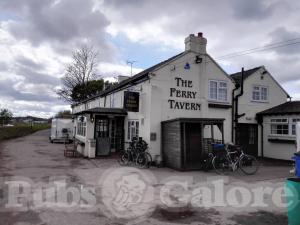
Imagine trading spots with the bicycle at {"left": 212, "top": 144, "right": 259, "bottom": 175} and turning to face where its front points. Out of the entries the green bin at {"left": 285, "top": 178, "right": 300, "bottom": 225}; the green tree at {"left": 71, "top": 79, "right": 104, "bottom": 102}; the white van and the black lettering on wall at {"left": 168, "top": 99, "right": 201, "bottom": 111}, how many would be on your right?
1

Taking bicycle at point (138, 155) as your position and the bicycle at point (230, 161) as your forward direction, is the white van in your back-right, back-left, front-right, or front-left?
back-left

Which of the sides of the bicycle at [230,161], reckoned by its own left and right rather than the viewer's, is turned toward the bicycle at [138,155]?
back

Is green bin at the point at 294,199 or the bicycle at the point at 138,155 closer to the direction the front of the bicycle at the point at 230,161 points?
the green bin

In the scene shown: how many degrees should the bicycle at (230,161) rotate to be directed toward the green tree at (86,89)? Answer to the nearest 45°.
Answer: approximately 135° to its left

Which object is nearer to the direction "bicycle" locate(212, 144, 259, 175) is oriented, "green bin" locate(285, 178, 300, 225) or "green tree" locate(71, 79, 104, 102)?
the green bin

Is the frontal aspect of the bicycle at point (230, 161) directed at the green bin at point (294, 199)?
no

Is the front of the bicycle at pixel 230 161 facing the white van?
no

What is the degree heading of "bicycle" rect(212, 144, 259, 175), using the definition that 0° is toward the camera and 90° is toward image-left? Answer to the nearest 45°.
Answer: approximately 270°

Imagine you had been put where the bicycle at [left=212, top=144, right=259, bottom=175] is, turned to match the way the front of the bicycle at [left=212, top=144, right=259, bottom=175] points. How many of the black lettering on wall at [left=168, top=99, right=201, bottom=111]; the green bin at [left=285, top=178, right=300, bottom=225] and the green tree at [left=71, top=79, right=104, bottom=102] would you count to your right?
1

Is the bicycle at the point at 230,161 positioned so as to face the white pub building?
no

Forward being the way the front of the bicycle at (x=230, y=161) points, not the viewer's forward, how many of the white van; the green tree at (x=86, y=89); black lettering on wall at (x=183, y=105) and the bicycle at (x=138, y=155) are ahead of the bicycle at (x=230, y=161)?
0
